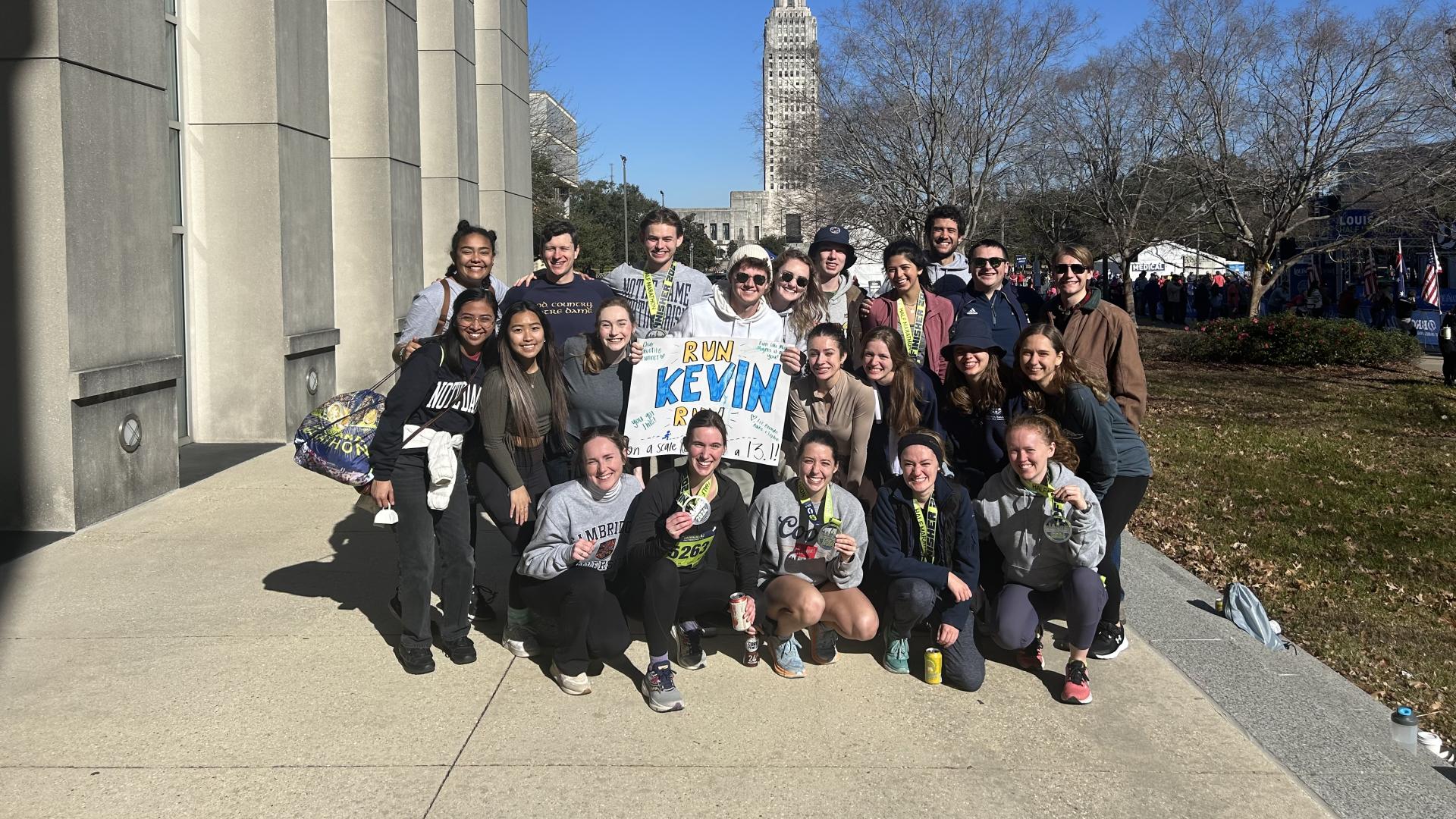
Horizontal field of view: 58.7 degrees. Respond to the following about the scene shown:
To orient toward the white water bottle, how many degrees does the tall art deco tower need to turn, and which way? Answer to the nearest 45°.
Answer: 0° — it already faces it

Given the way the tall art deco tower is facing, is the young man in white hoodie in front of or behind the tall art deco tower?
in front

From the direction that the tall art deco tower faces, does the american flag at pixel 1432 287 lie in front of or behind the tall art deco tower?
in front

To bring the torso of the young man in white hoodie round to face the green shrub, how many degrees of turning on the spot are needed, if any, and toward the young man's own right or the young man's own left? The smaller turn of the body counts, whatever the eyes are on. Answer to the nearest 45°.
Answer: approximately 135° to the young man's own left

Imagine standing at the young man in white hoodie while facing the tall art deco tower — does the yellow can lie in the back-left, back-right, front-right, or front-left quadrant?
back-right

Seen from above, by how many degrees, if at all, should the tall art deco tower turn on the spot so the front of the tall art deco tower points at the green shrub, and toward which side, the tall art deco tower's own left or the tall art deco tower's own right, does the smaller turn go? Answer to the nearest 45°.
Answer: approximately 45° to the tall art deco tower's own left

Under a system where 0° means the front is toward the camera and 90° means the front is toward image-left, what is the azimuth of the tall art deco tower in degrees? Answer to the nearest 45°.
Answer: approximately 0°

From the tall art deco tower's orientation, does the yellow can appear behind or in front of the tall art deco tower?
in front

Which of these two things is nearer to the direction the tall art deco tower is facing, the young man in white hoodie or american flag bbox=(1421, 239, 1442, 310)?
the young man in white hoodie
